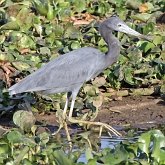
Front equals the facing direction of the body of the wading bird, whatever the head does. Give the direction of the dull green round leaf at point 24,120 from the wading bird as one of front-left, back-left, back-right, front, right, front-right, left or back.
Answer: back-right

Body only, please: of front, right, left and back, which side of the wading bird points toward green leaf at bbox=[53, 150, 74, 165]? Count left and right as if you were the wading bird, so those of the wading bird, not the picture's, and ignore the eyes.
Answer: right

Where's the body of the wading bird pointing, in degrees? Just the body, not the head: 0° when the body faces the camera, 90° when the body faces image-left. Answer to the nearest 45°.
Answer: approximately 270°

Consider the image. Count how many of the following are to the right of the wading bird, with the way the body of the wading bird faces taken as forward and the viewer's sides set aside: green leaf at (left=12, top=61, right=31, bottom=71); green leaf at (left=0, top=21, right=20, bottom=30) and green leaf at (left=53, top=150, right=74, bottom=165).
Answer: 1

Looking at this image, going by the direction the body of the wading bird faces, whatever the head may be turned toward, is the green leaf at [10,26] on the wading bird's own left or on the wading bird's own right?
on the wading bird's own left
